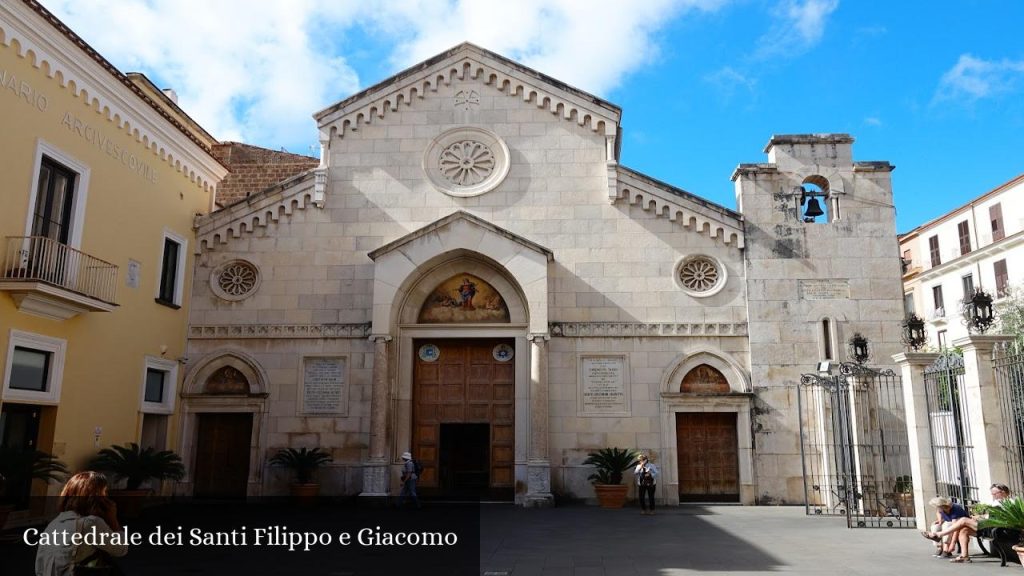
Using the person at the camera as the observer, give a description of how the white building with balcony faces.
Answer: facing the viewer and to the left of the viewer

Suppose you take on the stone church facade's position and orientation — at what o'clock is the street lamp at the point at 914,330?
The street lamp is roughly at 10 o'clock from the stone church facade.

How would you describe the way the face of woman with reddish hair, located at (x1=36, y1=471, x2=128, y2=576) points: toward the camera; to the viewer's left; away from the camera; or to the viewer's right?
away from the camera

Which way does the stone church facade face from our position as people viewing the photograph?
facing the viewer

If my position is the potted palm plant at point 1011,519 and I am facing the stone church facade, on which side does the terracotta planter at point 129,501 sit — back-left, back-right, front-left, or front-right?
front-left

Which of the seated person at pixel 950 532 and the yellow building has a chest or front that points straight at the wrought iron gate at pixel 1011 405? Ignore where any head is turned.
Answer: the yellow building

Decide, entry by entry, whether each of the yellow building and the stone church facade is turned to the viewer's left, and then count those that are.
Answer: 0

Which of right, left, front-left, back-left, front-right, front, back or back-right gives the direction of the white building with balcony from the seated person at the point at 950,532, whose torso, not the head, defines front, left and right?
back-right

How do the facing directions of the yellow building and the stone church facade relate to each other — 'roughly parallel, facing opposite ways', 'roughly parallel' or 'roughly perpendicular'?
roughly perpendicular

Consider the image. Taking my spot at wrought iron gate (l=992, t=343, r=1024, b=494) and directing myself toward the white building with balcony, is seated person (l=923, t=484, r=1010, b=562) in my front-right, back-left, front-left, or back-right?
back-left

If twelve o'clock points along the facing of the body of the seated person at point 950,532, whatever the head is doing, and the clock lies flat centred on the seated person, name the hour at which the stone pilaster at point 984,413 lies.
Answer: The stone pilaster is roughly at 5 o'clock from the seated person.

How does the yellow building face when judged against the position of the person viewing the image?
facing the viewer and to the right of the viewer

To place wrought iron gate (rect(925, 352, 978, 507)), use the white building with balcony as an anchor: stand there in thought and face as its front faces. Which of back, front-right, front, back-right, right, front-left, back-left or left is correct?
front-left

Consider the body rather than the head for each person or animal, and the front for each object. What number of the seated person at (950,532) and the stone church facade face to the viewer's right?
0

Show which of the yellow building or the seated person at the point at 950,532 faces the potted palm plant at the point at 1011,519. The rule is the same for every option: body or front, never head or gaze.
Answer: the yellow building

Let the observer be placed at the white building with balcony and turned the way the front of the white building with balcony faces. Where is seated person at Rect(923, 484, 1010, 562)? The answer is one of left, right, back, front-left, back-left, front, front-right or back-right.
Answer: front-left

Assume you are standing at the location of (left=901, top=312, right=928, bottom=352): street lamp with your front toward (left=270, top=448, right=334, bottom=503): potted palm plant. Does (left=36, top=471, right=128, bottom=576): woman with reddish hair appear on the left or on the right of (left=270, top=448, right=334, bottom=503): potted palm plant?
left

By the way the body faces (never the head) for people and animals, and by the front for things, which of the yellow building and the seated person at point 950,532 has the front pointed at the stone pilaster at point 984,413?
the yellow building
